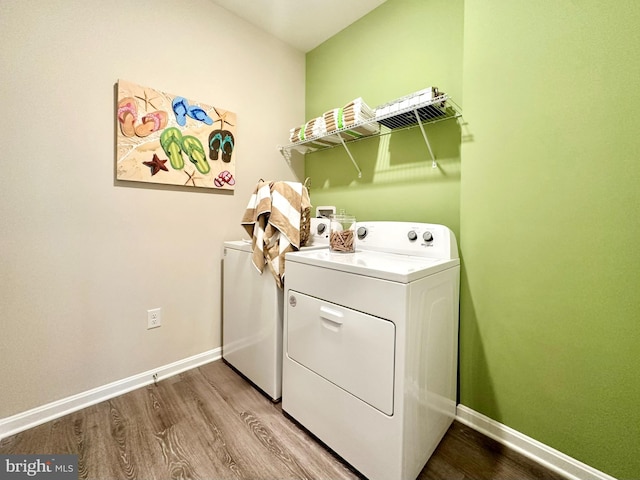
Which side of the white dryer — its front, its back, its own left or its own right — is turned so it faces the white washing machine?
right

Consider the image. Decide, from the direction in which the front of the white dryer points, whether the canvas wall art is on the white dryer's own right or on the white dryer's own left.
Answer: on the white dryer's own right

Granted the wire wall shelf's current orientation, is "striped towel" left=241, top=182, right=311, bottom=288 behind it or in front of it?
in front

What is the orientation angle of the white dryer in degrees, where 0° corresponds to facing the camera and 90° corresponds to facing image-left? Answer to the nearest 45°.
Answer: approximately 45°

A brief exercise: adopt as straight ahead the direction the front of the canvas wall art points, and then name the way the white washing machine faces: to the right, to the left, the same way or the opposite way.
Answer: to the right

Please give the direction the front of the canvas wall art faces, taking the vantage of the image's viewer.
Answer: facing the viewer and to the right of the viewer

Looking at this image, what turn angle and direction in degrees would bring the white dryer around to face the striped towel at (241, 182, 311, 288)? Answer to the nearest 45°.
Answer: approximately 90° to its right

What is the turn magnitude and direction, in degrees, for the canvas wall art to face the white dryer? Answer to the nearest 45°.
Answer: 0° — it already faces it

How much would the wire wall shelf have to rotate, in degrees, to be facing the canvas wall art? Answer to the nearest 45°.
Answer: approximately 45° to its right
